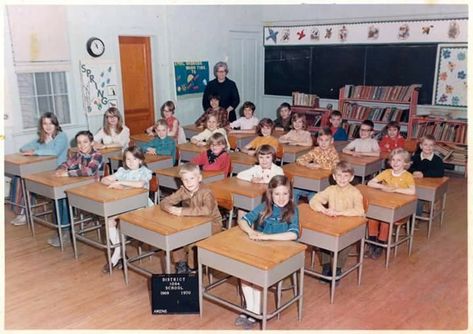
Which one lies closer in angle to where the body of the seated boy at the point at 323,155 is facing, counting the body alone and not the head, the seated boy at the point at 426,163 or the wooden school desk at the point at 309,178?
the wooden school desk

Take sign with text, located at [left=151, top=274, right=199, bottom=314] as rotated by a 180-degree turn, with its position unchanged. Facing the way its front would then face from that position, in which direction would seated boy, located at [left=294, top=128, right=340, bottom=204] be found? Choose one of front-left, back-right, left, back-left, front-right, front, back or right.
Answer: front-right

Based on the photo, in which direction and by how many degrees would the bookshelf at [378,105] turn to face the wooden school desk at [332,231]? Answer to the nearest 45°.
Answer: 0° — it already faces it

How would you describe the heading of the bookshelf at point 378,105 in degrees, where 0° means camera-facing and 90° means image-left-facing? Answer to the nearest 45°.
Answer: approximately 0°

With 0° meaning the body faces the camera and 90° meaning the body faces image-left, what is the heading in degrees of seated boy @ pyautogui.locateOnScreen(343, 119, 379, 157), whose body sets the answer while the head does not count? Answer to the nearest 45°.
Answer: approximately 45°

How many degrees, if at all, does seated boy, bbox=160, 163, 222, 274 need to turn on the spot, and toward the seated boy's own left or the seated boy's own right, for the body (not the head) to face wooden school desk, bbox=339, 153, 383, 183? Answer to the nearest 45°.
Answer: approximately 180°

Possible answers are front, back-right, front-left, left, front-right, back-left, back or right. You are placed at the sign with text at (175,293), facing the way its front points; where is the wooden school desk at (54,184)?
back-right
